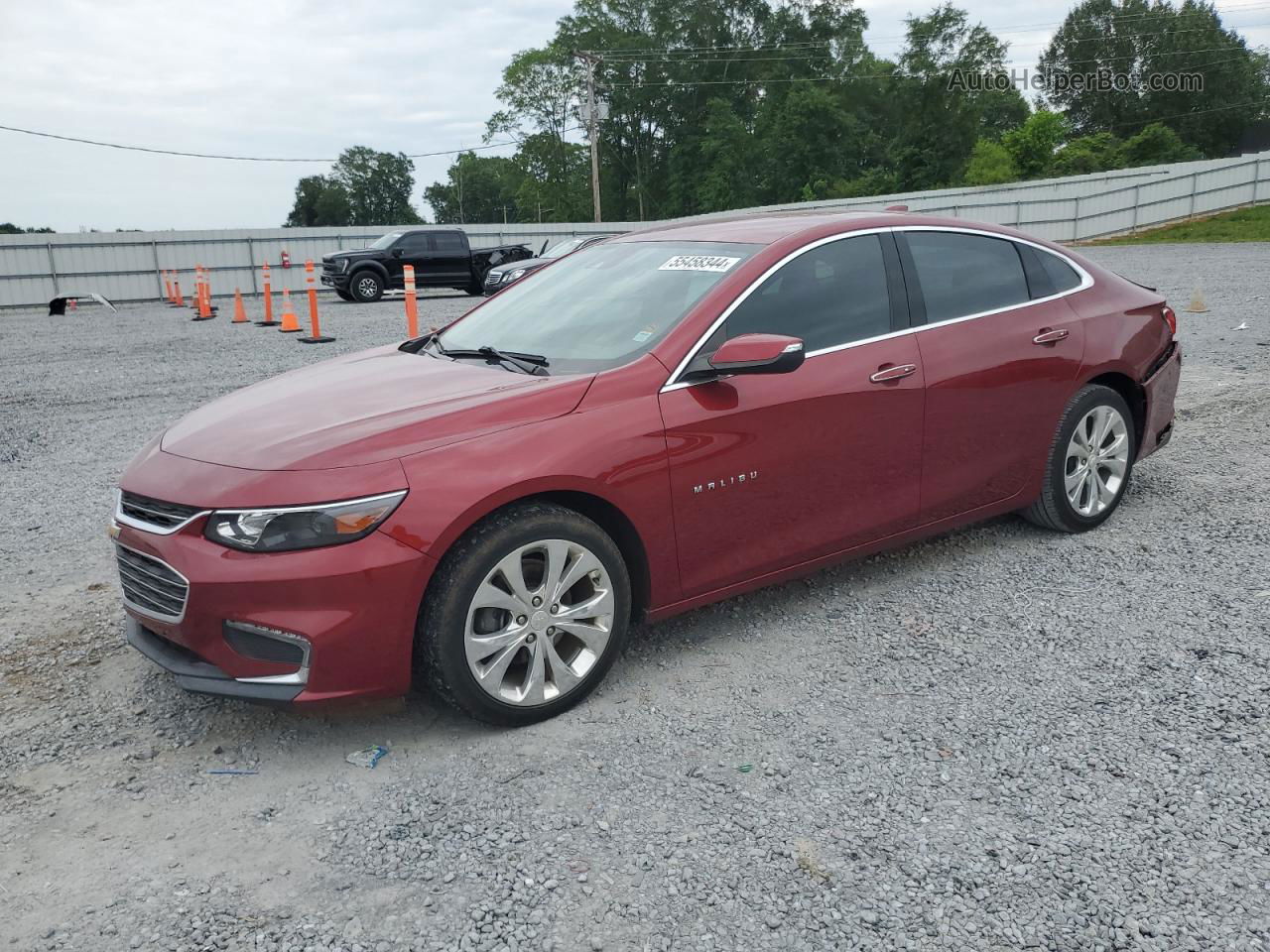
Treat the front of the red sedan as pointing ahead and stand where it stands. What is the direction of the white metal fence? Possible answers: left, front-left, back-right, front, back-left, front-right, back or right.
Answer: back-right

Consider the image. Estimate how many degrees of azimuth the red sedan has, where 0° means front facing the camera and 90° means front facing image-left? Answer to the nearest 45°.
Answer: approximately 45°

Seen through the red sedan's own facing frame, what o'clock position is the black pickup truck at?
The black pickup truck is roughly at 4 o'clock from the red sedan.
